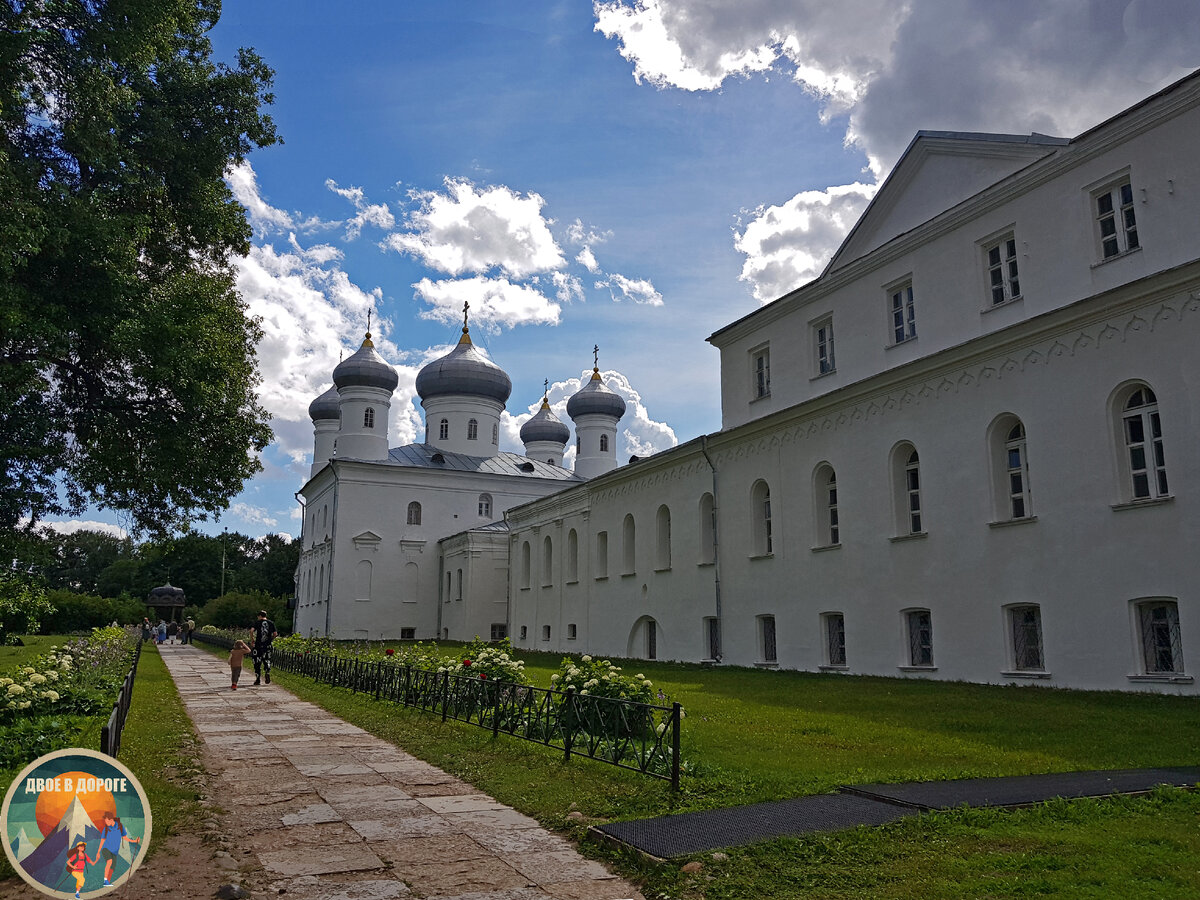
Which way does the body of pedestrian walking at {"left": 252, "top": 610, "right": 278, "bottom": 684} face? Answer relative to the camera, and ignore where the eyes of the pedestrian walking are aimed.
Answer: away from the camera

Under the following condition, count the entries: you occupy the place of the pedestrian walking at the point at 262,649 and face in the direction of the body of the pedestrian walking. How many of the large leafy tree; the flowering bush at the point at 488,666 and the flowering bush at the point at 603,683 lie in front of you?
0

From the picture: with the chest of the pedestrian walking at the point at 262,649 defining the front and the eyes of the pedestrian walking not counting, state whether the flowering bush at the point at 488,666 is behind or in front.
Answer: behind

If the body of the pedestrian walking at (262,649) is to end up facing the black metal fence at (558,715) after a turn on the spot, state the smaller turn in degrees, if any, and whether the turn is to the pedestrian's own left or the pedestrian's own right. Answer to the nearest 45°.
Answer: approximately 180°

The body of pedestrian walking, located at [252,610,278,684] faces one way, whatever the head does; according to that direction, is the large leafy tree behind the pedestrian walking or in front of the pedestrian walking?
behind

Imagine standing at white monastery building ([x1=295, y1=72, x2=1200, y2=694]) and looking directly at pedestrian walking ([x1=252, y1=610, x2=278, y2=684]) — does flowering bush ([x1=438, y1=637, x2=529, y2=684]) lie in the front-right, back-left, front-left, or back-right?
front-left
